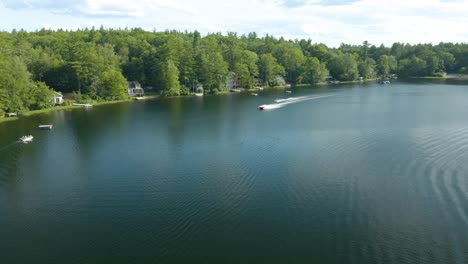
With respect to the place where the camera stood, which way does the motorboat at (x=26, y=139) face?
facing away from the viewer and to the right of the viewer
